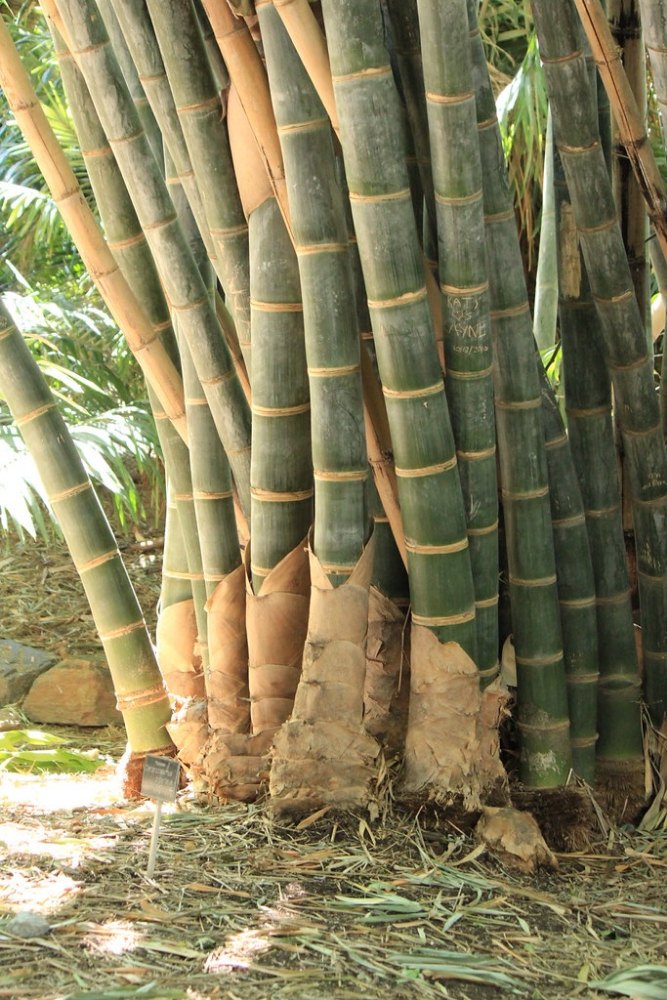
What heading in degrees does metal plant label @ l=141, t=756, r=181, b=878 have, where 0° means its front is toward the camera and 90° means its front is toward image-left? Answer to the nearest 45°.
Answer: approximately 0°

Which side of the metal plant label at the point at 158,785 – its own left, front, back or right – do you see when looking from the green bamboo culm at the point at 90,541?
back

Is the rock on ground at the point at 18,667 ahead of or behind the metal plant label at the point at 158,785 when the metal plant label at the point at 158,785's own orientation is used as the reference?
behind

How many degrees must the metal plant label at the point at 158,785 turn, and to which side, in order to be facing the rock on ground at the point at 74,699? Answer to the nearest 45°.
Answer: approximately 180°
